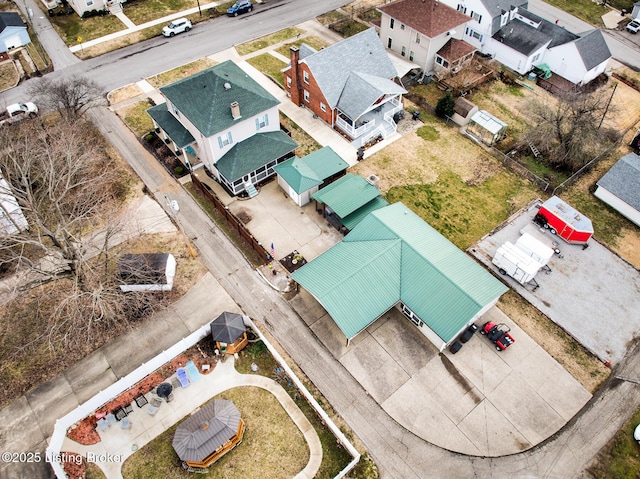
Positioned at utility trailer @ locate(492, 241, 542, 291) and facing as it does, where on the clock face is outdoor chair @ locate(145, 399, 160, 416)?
The outdoor chair is roughly at 3 o'clock from the utility trailer.

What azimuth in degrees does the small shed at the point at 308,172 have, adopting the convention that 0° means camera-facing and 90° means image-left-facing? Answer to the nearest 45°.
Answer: approximately 45°

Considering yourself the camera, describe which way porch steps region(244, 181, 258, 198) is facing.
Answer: facing the viewer and to the right of the viewer

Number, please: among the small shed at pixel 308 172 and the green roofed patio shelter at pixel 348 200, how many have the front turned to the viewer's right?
0

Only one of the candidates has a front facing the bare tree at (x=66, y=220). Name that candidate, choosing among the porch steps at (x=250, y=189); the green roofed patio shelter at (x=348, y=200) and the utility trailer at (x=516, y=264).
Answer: the green roofed patio shelter
